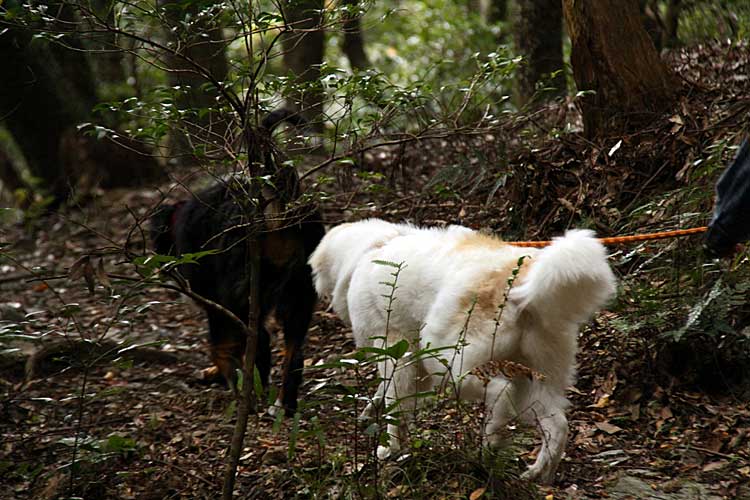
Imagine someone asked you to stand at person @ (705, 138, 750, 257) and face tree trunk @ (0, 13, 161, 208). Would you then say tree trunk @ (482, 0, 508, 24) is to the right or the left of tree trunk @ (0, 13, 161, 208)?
right

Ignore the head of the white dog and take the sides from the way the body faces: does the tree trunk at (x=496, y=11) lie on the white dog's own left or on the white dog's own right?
on the white dog's own right

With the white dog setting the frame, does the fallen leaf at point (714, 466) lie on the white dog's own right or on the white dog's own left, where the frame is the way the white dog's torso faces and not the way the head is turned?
on the white dog's own right

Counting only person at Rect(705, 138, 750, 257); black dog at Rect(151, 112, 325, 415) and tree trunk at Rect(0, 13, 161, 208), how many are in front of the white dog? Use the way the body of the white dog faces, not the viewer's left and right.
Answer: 2

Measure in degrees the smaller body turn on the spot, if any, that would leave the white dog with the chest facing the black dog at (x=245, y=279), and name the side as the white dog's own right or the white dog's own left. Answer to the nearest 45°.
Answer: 0° — it already faces it

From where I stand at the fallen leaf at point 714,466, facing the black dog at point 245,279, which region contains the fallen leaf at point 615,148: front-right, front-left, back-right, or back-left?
front-right

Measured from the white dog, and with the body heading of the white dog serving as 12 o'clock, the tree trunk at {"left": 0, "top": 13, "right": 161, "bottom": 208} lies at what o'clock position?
The tree trunk is roughly at 12 o'clock from the white dog.

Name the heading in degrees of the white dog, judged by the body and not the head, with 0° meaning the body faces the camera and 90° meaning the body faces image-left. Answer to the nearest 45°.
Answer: approximately 135°

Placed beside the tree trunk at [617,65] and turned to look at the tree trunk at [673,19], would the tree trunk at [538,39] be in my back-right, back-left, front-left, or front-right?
front-left

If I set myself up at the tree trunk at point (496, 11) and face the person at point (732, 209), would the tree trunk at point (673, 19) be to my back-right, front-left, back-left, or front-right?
front-left

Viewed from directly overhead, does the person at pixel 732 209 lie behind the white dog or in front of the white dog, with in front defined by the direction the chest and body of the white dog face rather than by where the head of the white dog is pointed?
behind

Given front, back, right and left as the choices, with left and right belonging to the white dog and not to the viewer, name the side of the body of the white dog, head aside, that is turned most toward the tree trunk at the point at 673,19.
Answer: right

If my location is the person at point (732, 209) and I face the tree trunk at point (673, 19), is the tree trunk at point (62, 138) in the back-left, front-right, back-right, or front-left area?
front-left

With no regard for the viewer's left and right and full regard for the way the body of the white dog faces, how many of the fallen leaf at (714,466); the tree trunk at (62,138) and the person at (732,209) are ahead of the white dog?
1

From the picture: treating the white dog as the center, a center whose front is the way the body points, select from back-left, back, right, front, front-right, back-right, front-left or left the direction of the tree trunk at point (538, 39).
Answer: front-right
